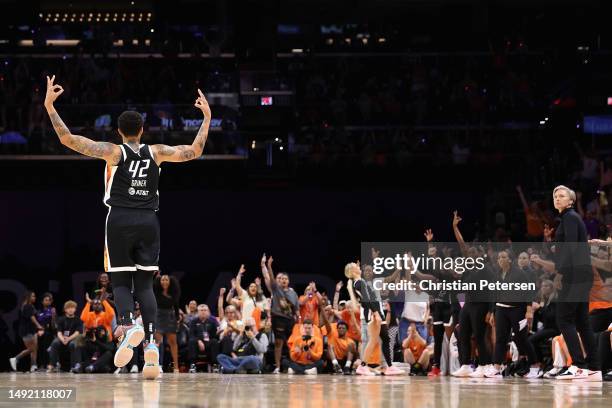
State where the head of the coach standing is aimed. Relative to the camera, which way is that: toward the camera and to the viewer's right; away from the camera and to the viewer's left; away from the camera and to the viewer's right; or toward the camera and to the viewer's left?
toward the camera and to the viewer's left

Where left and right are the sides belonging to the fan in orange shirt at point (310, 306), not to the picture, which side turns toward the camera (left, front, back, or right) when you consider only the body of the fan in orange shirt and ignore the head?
front

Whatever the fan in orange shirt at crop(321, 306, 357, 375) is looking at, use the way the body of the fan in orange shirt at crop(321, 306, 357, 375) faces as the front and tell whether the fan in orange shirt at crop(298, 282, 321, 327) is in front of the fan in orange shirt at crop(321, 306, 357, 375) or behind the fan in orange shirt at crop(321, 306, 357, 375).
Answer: behind

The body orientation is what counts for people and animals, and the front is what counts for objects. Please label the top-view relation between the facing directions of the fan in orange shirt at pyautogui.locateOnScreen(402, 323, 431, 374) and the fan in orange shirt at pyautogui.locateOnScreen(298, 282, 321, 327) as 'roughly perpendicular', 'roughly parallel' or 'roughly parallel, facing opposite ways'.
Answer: roughly parallel

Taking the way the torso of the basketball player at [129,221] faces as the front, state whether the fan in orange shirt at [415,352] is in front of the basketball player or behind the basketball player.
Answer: in front

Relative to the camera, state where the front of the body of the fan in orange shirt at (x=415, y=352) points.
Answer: toward the camera

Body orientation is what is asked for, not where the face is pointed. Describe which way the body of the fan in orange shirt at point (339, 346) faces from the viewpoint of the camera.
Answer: toward the camera

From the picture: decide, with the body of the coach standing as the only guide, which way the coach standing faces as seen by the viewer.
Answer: to the viewer's left

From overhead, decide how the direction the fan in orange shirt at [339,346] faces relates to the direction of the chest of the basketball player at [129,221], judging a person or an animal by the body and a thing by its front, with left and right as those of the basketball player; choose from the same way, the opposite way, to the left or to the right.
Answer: the opposite way

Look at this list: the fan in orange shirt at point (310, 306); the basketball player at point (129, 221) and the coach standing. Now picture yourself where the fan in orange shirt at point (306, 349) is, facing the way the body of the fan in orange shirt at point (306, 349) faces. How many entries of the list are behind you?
1

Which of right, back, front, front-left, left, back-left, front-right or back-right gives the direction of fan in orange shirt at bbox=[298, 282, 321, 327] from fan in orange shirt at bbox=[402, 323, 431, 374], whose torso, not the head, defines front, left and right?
back-right

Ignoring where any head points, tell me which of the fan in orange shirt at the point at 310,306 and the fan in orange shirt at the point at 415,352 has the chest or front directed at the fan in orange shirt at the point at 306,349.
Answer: the fan in orange shirt at the point at 310,306

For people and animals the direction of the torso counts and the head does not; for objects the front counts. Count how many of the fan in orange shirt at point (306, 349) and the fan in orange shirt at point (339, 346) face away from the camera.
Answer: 0

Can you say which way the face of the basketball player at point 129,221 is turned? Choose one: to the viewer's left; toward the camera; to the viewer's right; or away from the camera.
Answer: away from the camera
